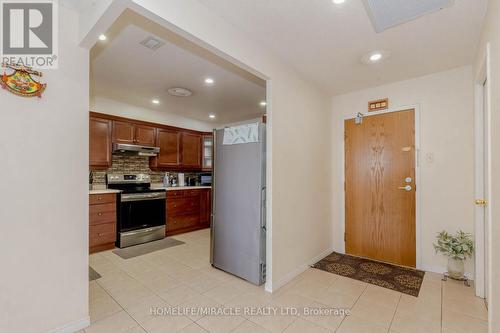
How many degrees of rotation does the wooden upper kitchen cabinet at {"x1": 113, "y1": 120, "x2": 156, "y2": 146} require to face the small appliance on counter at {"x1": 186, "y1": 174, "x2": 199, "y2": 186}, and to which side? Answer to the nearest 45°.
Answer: approximately 90° to its left

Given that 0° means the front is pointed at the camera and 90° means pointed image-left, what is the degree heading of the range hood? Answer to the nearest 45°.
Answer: approximately 315°

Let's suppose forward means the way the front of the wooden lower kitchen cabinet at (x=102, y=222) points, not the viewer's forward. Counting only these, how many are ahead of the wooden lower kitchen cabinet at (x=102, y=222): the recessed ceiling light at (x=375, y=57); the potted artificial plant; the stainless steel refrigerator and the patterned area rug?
4

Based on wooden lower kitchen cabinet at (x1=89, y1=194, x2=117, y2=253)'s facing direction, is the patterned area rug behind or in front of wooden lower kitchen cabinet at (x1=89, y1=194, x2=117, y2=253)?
in front

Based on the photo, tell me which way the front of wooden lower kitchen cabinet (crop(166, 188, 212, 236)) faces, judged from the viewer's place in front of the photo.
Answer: facing the viewer and to the right of the viewer

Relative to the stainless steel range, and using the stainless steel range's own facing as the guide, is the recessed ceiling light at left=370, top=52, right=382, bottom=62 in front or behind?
in front

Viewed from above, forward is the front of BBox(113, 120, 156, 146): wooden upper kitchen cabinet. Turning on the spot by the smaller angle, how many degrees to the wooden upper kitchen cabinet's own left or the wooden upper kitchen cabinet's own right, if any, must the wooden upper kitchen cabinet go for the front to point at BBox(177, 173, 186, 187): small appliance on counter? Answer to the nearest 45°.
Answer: approximately 90° to the wooden upper kitchen cabinet's own left

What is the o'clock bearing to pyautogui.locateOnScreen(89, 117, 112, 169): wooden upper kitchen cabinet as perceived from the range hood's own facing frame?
The wooden upper kitchen cabinet is roughly at 4 o'clock from the range hood.

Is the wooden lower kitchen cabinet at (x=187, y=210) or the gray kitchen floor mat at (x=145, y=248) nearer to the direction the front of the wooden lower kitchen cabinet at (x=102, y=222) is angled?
the gray kitchen floor mat

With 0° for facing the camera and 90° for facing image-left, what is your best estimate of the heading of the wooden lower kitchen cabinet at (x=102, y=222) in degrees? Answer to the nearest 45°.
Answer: approximately 315°

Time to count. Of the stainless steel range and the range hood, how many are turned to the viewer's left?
0
